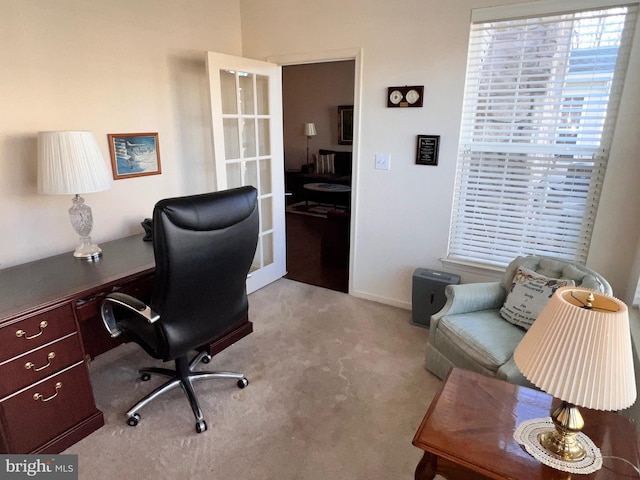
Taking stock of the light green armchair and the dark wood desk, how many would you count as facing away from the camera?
0

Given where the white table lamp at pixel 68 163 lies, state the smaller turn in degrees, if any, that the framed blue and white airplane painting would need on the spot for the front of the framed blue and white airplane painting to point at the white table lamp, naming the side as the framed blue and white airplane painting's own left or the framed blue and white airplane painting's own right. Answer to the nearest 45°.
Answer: approximately 90° to the framed blue and white airplane painting's own right

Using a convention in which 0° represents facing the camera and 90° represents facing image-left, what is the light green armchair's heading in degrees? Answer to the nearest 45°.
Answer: approximately 45°

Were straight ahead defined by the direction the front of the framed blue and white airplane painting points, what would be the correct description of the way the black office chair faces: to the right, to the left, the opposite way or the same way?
the opposite way

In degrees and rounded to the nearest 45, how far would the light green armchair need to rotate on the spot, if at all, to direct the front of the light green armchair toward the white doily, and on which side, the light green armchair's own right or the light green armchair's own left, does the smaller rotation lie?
approximately 45° to the light green armchair's own left

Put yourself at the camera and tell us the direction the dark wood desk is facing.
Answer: facing the viewer and to the right of the viewer

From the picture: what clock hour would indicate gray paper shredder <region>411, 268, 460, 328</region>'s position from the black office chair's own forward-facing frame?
The gray paper shredder is roughly at 4 o'clock from the black office chair.

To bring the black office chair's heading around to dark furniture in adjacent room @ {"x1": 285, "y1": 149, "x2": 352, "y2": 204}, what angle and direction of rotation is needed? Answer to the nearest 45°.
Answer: approximately 90° to its right

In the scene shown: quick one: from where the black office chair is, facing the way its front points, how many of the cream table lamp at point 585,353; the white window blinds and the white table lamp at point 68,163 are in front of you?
1

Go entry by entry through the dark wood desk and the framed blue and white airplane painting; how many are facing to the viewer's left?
0

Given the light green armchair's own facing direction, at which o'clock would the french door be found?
The french door is roughly at 2 o'clock from the light green armchair.

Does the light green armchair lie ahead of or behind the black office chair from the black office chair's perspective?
behind

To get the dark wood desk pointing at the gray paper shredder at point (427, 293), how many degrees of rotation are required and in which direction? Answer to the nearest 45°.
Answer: approximately 45° to its left

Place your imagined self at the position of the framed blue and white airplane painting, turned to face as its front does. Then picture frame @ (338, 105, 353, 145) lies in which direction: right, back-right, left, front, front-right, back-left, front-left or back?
left

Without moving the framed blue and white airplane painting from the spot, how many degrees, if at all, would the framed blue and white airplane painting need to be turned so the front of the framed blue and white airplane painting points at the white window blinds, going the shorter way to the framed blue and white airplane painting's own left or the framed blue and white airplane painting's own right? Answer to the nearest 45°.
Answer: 0° — it already faces it

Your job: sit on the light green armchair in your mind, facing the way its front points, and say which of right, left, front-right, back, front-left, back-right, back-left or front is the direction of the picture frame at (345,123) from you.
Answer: right

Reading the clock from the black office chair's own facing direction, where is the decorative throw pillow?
The decorative throw pillow is roughly at 5 o'clock from the black office chair.
